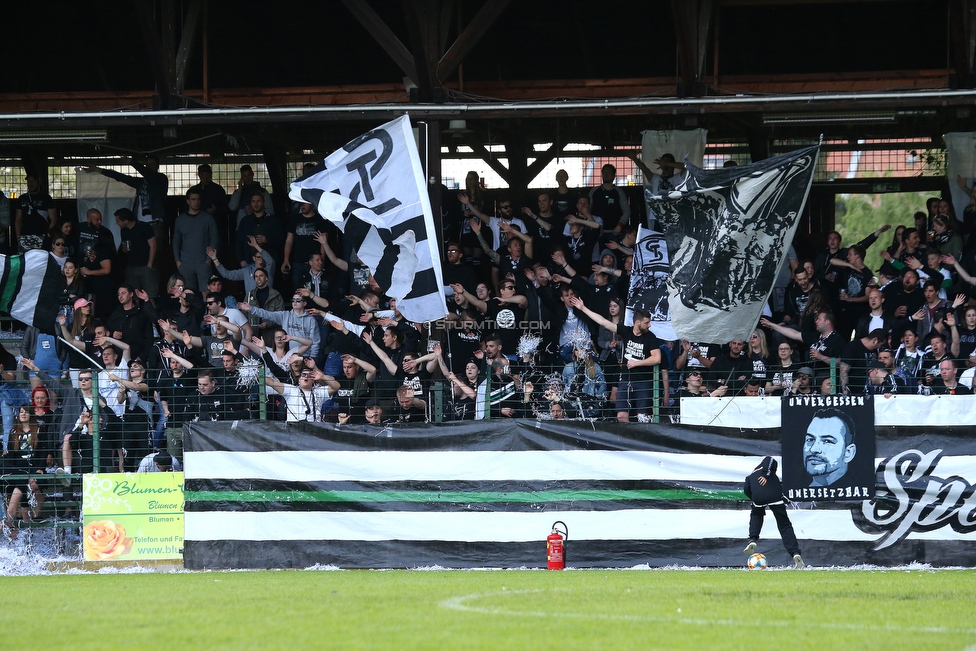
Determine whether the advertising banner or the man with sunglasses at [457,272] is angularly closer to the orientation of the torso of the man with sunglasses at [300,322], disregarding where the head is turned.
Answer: the advertising banner

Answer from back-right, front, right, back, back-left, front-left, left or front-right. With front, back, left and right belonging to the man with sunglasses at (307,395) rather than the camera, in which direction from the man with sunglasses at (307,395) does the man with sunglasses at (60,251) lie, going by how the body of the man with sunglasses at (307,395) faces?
back-right

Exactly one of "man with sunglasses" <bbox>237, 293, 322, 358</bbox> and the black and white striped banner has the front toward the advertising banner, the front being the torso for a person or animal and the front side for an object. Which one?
the man with sunglasses

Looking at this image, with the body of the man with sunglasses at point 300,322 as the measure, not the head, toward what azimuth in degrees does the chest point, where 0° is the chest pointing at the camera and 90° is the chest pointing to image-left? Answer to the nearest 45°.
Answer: approximately 45°

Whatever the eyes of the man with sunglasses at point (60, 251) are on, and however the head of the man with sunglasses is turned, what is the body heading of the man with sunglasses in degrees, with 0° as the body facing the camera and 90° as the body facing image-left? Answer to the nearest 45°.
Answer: approximately 0°

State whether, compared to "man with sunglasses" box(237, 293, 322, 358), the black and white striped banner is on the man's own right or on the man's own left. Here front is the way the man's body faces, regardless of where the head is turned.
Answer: on the man's own left
